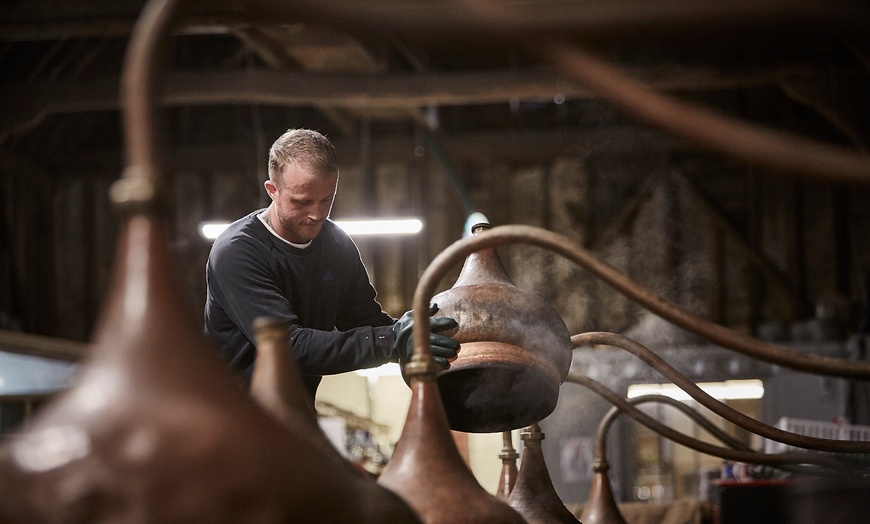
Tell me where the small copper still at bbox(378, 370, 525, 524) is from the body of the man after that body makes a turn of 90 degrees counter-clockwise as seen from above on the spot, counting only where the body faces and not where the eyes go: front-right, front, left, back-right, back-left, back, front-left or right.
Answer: back-right

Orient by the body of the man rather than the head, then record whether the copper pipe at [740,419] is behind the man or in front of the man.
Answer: in front

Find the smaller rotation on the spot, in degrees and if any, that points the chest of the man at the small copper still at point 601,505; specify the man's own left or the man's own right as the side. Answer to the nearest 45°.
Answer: approximately 45° to the man's own left

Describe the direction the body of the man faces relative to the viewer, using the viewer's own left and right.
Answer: facing the viewer and to the right of the viewer

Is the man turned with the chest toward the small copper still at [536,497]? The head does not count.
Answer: yes

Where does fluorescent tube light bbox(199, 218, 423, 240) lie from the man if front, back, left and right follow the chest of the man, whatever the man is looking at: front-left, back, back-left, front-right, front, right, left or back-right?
back-left

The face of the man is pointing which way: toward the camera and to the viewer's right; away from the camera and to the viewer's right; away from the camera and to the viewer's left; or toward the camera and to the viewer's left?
toward the camera and to the viewer's right

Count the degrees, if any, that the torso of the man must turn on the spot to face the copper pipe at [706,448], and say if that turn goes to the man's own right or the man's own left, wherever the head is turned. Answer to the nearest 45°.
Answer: approximately 45° to the man's own left
